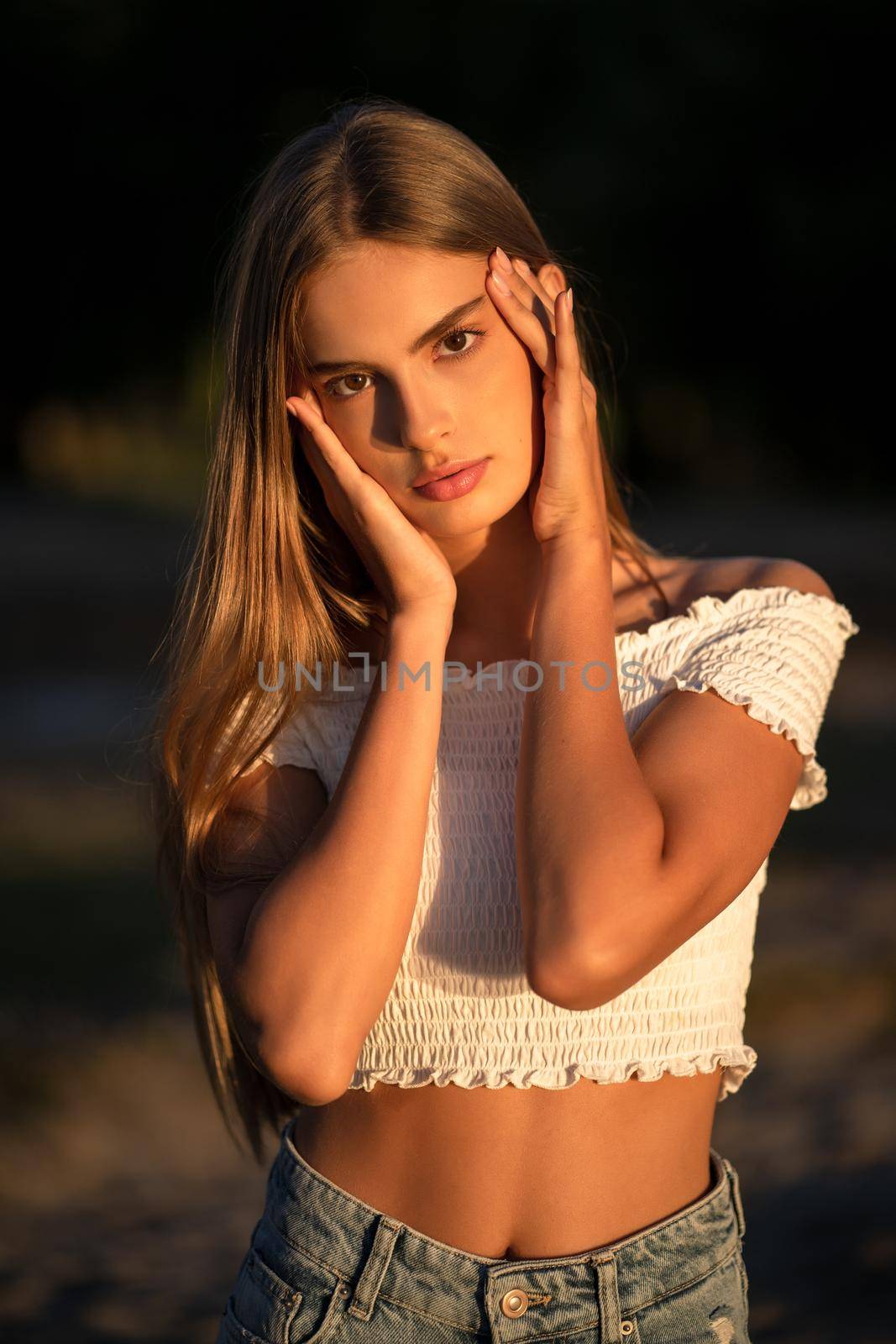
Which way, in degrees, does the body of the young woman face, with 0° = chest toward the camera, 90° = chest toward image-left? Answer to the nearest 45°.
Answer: approximately 0°
